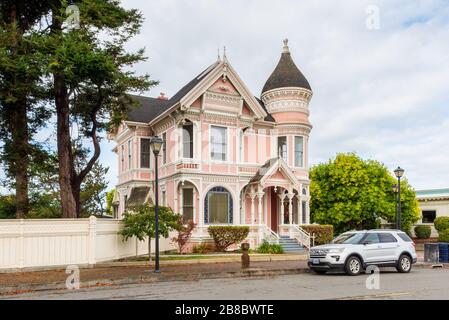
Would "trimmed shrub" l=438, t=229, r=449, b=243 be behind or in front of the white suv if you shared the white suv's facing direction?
behind

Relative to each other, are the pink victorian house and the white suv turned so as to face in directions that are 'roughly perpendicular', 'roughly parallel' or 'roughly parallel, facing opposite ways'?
roughly perpendicular

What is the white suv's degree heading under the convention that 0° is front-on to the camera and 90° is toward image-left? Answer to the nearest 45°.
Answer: approximately 45°

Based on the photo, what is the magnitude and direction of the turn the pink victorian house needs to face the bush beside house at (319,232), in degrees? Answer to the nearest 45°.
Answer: approximately 45° to its left

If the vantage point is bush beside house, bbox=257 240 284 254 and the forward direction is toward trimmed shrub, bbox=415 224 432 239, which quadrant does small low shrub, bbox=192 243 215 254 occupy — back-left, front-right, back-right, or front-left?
back-left

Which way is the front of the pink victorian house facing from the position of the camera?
facing the viewer and to the right of the viewer

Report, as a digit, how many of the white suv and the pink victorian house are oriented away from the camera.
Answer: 0

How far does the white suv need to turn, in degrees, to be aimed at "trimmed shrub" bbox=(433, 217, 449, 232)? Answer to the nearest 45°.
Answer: approximately 135° to its right

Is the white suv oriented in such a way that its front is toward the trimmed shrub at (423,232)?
no

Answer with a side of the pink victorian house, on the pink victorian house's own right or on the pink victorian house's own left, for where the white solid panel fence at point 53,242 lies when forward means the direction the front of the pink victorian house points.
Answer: on the pink victorian house's own right
